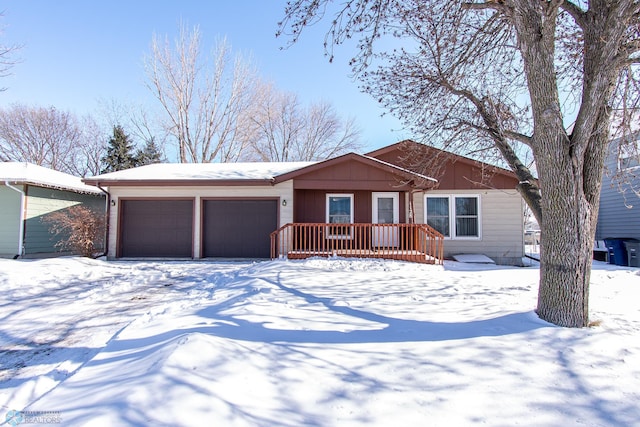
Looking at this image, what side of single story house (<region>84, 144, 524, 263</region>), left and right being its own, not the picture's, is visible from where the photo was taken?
front

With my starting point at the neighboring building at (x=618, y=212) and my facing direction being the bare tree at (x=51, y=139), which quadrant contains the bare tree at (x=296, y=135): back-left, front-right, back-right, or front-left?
front-right

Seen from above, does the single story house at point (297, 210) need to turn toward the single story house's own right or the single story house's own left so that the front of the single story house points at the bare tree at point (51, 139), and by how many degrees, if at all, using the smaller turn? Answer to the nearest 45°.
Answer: approximately 135° to the single story house's own right

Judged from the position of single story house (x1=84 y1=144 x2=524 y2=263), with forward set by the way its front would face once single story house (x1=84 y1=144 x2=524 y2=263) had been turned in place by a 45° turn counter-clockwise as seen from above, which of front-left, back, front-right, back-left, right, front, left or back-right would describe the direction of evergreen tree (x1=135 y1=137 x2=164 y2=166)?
back

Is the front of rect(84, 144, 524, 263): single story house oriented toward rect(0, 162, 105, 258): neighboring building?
no

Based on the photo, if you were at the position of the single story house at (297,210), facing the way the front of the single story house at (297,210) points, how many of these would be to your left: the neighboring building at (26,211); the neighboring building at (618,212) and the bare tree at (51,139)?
1

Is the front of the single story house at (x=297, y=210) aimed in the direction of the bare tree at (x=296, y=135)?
no

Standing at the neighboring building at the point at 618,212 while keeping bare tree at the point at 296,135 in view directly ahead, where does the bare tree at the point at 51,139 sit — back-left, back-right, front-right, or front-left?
front-left

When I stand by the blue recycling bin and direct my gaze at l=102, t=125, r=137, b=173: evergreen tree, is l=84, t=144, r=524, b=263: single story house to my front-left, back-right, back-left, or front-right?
front-left

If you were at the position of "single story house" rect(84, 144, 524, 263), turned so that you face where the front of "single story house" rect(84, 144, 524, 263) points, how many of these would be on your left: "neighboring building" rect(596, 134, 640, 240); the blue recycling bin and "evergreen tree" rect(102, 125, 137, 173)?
2

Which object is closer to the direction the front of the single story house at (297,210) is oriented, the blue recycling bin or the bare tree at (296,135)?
the blue recycling bin

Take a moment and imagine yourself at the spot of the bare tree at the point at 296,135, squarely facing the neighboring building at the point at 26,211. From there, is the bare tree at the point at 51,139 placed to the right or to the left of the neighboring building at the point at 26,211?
right

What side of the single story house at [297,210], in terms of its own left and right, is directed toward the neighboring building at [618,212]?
left

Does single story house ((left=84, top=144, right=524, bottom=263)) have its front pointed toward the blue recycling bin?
no

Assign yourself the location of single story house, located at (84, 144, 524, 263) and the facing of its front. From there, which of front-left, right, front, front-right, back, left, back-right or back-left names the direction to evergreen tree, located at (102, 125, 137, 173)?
back-right
